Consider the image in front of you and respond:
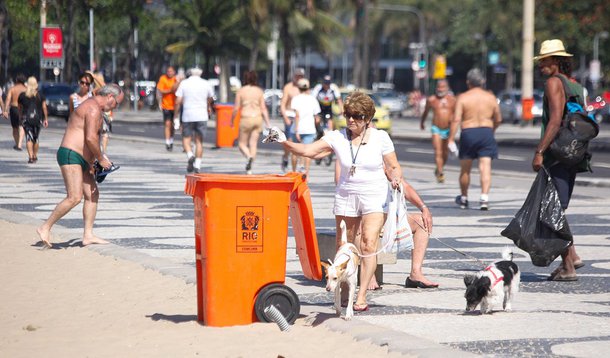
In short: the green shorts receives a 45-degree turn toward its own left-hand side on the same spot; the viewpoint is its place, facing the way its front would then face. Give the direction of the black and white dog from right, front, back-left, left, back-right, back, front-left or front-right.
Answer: right

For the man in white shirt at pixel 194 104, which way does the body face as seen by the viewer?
away from the camera

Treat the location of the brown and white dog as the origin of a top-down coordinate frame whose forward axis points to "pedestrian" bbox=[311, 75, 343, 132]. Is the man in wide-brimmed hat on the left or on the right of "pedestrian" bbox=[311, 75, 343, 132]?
right

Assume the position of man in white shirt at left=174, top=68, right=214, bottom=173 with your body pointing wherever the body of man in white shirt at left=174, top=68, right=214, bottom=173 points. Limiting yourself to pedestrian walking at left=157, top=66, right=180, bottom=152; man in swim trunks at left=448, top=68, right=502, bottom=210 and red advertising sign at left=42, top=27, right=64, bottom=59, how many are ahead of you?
2

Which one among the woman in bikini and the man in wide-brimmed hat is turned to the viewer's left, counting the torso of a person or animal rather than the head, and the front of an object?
the man in wide-brimmed hat

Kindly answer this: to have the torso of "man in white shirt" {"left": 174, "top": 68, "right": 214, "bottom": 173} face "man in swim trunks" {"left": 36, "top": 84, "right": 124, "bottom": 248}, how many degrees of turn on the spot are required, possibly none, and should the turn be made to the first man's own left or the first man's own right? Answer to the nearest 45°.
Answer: approximately 180°

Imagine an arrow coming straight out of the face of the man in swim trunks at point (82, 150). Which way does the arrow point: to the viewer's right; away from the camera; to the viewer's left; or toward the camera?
to the viewer's right

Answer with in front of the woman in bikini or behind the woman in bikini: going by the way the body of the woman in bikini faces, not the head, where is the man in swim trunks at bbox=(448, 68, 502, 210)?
behind

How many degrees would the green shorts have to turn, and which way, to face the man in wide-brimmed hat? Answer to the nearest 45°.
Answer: approximately 45° to its right

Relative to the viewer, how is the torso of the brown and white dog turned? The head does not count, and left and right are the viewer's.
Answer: facing the viewer and to the left of the viewer

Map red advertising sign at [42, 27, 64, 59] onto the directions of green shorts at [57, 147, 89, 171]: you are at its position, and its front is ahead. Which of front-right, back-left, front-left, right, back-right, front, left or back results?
left

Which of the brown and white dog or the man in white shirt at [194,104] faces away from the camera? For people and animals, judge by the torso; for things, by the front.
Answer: the man in white shirt

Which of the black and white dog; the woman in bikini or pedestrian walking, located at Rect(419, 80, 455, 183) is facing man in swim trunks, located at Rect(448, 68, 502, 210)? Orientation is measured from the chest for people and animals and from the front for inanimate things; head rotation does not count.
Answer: the pedestrian walking

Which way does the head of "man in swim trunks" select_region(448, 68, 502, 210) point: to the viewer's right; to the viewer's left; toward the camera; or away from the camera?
away from the camera

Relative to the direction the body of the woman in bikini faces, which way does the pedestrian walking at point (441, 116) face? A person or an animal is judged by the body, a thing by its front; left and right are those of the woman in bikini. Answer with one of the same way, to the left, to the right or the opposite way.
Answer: the opposite way

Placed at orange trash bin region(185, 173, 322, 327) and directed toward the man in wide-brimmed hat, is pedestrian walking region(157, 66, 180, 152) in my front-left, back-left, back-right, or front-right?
front-left

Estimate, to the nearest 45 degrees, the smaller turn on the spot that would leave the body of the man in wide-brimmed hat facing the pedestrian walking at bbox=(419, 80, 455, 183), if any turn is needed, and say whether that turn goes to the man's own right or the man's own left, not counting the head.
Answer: approximately 90° to the man's own right
